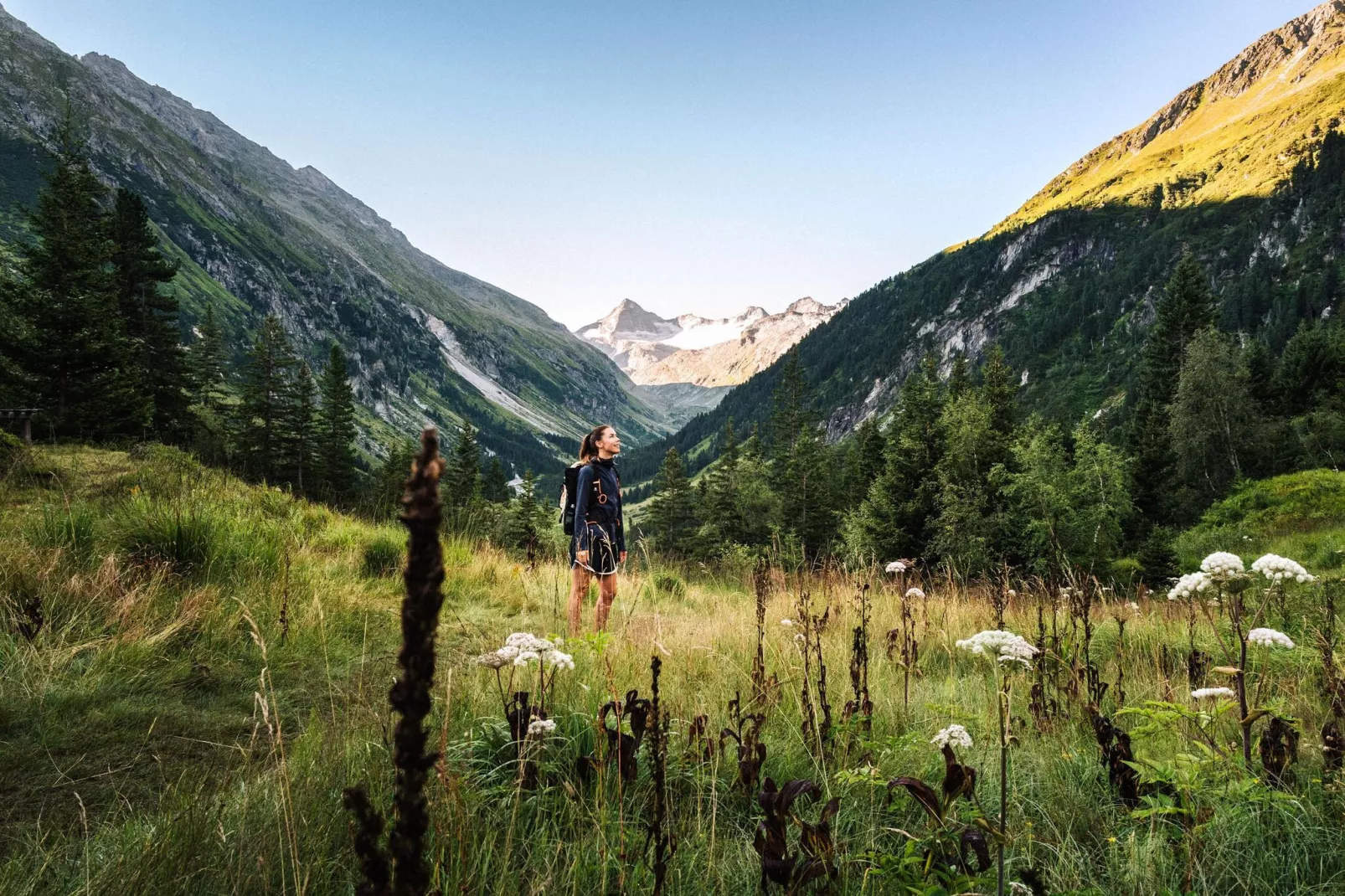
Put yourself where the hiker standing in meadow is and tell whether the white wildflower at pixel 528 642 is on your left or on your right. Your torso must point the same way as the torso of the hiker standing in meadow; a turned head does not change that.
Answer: on your right

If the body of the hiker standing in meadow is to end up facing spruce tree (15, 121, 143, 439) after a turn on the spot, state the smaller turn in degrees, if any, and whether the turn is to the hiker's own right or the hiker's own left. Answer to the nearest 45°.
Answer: approximately 180°

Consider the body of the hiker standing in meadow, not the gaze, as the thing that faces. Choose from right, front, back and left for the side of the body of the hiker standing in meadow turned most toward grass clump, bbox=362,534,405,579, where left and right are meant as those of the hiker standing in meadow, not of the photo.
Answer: back

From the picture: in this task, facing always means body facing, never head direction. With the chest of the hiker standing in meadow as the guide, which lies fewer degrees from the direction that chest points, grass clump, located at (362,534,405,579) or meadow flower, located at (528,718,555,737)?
the meadow flower

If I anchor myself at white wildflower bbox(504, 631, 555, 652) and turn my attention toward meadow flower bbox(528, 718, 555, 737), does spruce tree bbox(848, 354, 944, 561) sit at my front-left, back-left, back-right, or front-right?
back-left

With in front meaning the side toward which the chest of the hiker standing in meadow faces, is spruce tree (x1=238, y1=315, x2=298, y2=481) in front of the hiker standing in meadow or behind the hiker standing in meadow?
behind

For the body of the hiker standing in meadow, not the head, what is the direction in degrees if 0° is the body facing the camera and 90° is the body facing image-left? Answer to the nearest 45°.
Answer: approximately 315°

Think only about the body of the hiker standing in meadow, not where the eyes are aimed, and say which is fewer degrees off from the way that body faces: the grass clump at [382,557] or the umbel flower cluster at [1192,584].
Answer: the umbel flower cluster

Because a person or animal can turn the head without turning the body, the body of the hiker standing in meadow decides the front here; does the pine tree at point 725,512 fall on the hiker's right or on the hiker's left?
on the hiker's left

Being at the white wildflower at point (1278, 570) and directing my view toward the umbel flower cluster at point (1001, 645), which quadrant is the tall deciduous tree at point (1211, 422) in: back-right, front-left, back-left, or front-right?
back-right

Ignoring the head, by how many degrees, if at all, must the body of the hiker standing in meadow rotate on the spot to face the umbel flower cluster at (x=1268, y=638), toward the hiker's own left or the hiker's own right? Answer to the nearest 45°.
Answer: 0° — they already face it

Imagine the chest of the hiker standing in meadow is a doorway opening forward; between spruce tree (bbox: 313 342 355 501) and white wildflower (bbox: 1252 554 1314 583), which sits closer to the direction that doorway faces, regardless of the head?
the white wildflower

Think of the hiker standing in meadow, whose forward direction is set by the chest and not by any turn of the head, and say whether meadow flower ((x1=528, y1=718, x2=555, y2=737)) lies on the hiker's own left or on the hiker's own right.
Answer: on the hiker's own right

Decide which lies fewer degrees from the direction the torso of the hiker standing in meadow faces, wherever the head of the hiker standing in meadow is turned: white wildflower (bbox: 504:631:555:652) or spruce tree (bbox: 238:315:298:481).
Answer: the white wildflower
